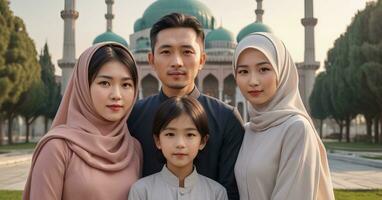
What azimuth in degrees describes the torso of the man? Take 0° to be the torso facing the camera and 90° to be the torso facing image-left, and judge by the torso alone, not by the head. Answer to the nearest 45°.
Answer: approximately 0°

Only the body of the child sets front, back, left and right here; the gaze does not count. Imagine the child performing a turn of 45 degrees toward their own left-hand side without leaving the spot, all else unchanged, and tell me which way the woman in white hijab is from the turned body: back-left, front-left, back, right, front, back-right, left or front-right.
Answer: front-left

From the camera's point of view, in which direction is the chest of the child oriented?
toward the camera

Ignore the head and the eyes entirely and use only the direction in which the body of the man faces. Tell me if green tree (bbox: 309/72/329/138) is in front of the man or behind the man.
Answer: behind

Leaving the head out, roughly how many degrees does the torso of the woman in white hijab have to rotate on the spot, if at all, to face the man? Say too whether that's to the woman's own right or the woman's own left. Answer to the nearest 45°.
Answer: approximately 45° to the woman's own right

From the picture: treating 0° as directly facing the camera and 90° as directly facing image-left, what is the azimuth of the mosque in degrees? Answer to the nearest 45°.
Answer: approximately 0°

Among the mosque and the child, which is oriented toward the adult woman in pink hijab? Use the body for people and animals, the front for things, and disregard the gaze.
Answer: the mosque

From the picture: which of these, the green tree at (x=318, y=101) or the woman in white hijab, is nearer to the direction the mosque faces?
the woman in white hijab

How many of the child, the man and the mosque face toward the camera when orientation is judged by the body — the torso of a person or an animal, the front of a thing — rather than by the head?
3
